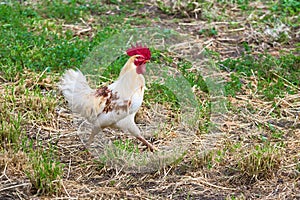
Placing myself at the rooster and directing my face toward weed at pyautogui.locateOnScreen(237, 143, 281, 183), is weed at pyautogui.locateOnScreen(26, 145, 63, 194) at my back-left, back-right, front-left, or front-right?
back-right

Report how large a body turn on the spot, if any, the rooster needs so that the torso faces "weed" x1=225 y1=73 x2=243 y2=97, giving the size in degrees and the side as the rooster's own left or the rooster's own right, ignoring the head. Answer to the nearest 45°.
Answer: approximately 45° to the rooster's own left

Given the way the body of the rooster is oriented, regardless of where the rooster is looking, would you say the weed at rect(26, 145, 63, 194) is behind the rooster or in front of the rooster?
behind

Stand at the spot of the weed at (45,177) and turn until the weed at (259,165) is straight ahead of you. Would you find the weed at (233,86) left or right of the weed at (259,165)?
left

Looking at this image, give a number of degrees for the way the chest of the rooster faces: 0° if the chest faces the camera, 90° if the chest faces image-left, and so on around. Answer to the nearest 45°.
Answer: approximately 270°

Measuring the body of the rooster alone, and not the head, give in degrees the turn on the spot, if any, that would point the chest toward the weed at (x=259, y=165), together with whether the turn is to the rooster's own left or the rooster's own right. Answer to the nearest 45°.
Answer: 0° — it already faces it
